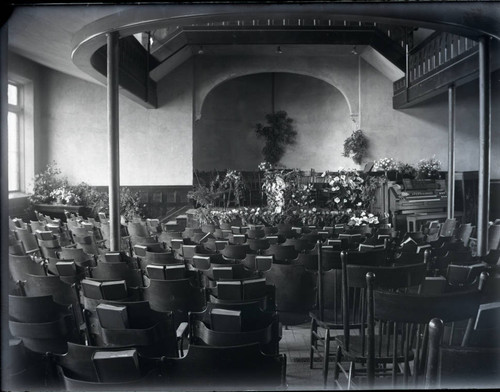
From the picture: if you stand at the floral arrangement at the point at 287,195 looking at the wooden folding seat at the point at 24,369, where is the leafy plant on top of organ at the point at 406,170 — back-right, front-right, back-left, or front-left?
back-left

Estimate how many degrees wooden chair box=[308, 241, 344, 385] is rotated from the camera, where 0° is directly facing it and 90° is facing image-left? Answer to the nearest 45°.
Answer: approximately 135°

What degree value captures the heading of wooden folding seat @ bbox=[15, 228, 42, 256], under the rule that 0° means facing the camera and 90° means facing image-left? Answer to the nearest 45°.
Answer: approximately 225°

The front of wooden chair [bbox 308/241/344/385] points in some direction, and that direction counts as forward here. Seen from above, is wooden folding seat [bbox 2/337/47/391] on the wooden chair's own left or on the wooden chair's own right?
on the wooden chair's own left

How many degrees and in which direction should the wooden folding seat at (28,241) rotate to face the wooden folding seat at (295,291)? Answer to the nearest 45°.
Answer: approximately 90° to its right

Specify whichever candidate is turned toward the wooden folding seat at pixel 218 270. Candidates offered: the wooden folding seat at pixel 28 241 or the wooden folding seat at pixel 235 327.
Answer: the wooden folding seat at pixel 235 327

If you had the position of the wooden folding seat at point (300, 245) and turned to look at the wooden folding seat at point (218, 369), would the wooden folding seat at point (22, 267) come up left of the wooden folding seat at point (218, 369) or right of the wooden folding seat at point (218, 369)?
right

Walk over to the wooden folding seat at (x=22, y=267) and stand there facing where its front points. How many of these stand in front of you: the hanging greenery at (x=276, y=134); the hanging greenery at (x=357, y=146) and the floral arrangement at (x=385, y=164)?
3

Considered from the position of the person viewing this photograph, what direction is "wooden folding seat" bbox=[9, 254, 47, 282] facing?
facing away from the viewer and to the right of the viewer

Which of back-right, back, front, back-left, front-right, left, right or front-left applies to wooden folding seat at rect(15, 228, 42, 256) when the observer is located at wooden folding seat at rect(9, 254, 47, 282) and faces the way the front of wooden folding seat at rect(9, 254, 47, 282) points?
front-left

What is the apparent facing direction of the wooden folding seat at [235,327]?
away from the camera

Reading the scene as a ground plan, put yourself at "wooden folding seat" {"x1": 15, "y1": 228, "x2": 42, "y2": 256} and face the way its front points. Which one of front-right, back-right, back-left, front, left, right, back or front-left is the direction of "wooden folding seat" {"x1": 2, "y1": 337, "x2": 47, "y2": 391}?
back-right

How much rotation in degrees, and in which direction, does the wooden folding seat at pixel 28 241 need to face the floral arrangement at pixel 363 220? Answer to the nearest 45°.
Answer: approximately 45° to its right

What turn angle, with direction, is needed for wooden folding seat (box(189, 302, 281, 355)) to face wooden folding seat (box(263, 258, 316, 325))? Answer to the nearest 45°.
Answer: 0° — it already faces it
